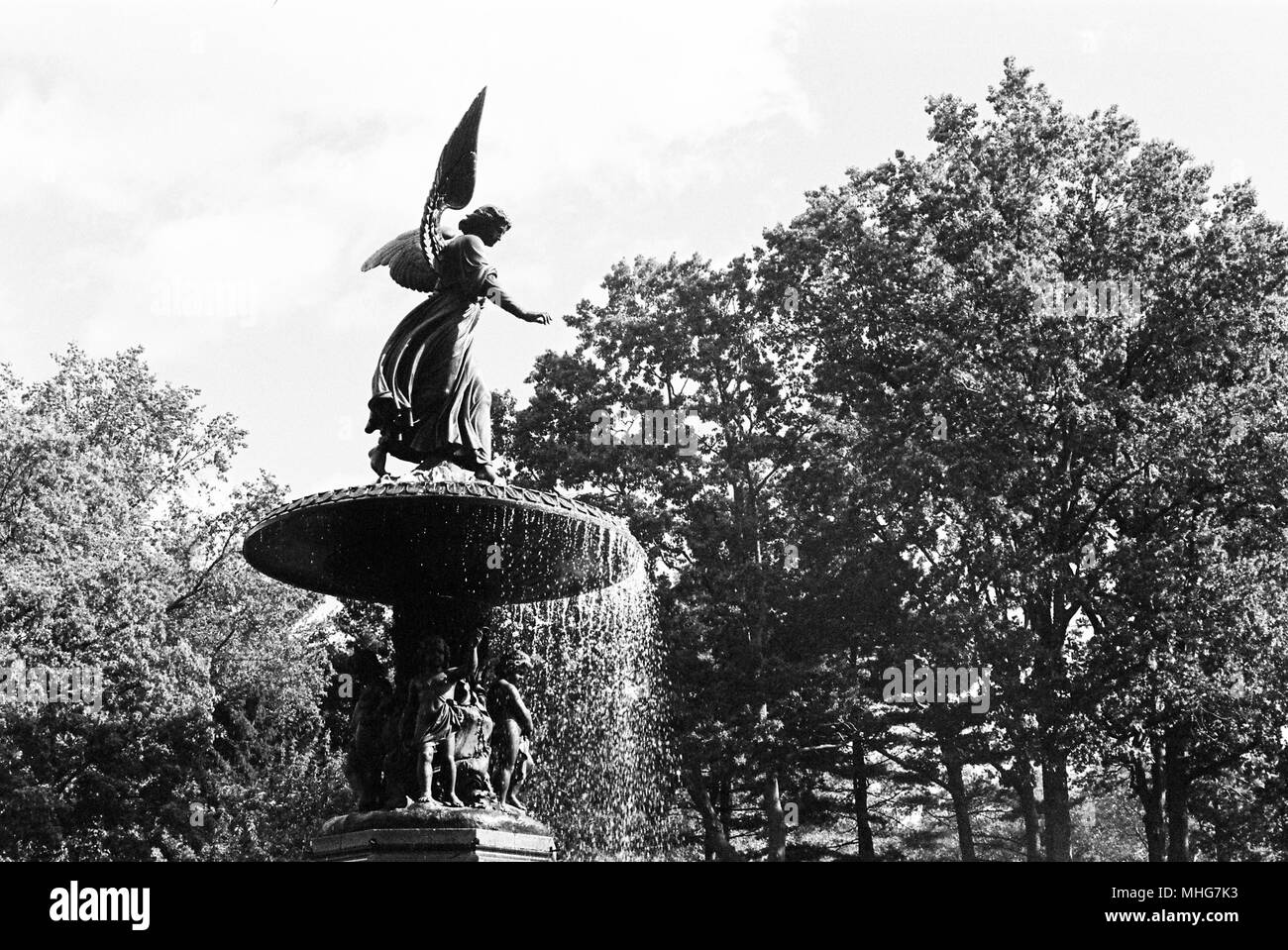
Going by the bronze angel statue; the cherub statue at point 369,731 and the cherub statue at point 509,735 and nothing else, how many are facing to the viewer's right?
2

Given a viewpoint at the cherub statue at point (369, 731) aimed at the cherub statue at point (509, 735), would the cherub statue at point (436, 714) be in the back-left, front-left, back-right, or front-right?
front-right

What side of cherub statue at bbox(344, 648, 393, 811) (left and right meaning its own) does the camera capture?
left

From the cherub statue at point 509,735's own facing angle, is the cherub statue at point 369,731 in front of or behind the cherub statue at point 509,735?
behind

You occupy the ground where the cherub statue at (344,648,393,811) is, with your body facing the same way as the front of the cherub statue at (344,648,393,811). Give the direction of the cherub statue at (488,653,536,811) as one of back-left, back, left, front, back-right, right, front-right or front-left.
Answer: back

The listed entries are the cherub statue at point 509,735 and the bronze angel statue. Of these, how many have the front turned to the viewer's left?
0

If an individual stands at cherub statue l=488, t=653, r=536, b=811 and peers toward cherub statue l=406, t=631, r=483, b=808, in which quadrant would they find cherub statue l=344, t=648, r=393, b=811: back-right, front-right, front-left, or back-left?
front-right

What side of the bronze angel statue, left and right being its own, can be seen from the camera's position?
right

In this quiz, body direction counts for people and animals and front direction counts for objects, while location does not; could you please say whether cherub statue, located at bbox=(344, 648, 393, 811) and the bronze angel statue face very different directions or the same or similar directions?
very different directions

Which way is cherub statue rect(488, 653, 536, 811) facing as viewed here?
to the viewer's right

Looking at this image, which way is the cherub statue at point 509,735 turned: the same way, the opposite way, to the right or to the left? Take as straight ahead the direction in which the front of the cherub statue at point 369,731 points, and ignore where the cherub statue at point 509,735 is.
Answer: the opposite way
